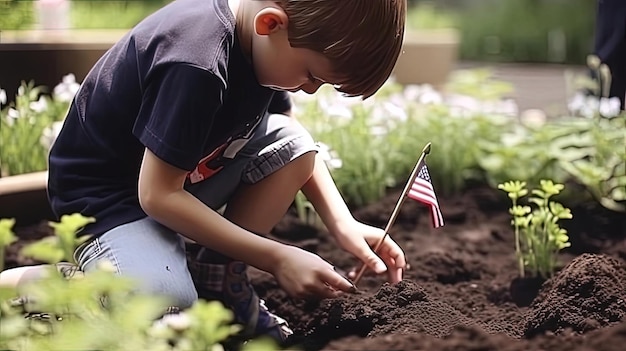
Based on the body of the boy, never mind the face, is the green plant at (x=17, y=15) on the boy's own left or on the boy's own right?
on the boy's own left

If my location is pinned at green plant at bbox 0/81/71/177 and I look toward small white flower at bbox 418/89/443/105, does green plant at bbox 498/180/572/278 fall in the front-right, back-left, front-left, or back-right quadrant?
front-right

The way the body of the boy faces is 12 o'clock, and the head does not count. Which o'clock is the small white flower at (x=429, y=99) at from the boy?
The small white flower is roughly at 10 o'clock from the boy.

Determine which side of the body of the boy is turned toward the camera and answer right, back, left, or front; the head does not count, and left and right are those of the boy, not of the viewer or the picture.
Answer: right

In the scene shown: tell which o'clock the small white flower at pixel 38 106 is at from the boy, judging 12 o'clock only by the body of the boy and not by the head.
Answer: The small white flower is roughly at 8 o'clock from the boy.

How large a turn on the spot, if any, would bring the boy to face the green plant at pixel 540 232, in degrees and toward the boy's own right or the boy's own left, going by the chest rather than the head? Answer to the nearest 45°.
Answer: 0° — they already face it

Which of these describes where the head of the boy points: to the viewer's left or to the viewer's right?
to the viewer's right

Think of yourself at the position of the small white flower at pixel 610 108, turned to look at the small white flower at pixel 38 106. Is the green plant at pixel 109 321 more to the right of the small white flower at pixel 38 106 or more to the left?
left

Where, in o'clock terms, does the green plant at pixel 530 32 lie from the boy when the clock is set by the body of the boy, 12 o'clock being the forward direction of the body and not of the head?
The green plant is roughly at 10 o'clock from the boy.

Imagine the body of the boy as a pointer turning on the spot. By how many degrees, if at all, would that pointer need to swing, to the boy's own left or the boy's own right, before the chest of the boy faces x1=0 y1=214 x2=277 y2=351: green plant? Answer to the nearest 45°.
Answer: approximately 90° to the boy's own right

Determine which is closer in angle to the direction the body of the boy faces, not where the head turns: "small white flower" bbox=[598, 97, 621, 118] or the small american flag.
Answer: the small american flag

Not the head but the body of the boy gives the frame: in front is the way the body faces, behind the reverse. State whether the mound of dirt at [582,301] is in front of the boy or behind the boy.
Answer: in front

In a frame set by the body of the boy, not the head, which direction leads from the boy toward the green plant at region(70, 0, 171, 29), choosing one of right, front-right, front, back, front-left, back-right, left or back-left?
left

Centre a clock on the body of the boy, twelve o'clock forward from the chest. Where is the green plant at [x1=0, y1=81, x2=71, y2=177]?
The green plant is roughly at 8 o'clock from the boy.
